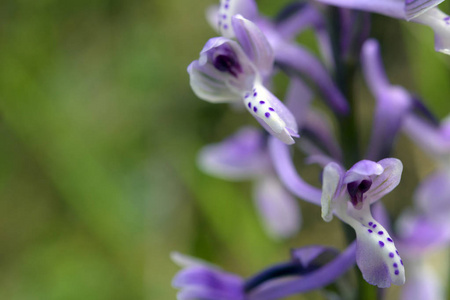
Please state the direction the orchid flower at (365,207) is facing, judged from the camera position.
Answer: facing the viewer and to the right of the viewer
